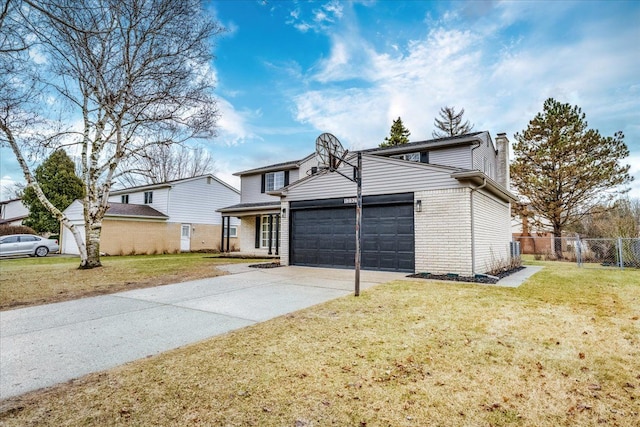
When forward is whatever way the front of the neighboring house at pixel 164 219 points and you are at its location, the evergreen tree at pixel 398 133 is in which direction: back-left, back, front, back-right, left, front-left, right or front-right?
back-left

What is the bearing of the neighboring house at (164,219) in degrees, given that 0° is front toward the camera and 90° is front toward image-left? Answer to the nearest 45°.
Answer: approximately 45°

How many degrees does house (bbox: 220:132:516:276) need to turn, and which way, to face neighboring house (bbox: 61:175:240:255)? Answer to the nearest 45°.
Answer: approximately 90° to its right

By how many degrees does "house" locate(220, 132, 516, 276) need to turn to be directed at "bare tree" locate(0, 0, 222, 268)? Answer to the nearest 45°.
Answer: approximately 45° to its right

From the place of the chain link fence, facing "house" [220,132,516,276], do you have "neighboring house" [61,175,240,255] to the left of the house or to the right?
right

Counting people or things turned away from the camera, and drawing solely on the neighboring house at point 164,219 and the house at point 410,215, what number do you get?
0

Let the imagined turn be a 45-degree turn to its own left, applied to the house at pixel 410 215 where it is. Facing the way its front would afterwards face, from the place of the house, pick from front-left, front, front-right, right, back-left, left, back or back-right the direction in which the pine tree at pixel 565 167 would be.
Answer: back-left

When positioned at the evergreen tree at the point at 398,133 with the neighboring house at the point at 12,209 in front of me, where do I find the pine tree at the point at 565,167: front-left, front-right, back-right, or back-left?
back-left

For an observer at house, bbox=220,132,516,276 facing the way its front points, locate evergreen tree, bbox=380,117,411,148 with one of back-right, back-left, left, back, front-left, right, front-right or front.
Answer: back-right

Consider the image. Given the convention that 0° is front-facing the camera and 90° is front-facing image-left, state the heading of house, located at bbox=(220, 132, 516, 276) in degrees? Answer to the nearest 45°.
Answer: approximately 45°

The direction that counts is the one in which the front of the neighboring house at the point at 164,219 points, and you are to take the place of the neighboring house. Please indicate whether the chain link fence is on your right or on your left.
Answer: on your left

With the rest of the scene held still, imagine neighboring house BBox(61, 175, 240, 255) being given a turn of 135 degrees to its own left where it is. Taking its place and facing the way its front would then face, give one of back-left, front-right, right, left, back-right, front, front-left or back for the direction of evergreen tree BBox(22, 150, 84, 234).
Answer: back-left

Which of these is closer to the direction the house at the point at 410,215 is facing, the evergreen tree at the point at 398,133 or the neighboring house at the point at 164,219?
the neighboring house

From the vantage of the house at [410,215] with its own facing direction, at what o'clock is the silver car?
The silver car is roughly at 2 o'clock from the house.
